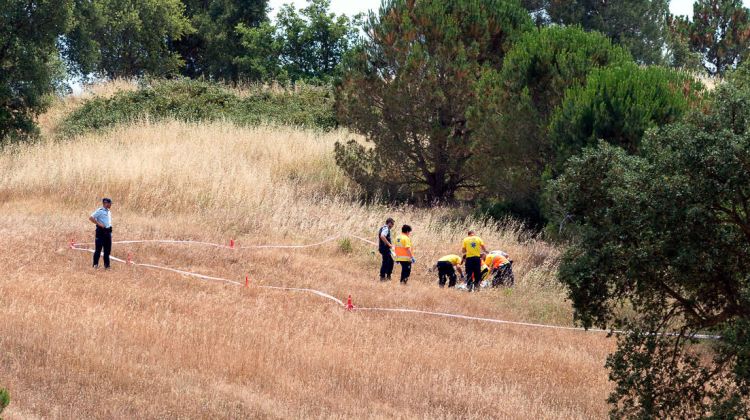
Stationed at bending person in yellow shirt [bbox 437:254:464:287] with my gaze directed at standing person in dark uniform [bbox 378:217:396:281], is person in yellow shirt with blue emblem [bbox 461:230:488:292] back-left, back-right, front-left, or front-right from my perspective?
back-left

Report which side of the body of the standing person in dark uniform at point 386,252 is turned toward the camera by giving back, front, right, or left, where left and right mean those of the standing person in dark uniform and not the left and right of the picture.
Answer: right

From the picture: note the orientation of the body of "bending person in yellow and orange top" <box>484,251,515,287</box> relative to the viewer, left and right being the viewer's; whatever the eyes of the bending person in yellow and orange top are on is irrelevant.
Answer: facing to the left of the viewer

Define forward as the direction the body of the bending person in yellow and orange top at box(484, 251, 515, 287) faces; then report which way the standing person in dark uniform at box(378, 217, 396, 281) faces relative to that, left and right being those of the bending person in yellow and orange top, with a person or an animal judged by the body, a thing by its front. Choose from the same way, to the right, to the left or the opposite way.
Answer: the opposite way

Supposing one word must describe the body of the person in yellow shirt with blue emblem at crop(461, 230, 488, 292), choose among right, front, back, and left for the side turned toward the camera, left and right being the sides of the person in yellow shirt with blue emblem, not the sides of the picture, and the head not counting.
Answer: back

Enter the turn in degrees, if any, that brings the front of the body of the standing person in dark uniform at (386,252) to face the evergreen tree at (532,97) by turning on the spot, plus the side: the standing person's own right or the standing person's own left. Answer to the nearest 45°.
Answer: approximately 45° to the standing person's own left

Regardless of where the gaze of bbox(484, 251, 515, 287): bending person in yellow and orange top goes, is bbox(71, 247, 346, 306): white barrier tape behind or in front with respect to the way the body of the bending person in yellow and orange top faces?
in front

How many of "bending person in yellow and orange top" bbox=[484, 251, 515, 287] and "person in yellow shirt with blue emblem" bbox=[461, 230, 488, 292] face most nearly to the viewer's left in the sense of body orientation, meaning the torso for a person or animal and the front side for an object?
1

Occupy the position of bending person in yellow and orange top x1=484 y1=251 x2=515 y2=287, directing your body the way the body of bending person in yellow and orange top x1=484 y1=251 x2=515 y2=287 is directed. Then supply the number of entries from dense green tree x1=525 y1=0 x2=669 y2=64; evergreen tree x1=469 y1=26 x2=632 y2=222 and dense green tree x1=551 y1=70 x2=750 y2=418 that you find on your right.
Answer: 2

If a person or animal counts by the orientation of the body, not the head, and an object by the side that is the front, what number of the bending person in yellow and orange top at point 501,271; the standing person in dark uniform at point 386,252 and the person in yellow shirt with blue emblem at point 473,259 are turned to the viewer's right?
1

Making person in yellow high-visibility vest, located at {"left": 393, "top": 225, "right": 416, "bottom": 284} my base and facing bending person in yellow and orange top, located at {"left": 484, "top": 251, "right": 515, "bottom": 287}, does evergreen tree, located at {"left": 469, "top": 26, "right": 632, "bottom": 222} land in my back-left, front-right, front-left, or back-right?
front-left

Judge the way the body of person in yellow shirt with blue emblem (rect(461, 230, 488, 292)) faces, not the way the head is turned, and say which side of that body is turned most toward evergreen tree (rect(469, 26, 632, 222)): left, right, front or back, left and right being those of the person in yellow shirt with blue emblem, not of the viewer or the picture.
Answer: front

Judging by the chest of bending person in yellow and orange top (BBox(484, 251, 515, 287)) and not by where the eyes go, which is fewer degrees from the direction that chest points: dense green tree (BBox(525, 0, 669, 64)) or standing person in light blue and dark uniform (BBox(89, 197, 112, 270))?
the standing person in light blue and dark uniform
